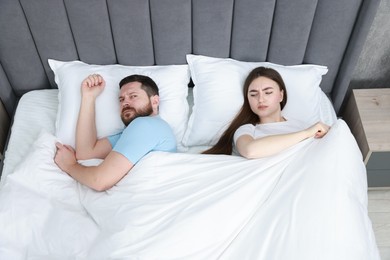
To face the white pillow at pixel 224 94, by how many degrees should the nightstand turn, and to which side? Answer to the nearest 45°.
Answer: approximately 45° to its right

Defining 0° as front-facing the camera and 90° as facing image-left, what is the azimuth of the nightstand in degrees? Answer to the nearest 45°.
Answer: approximately 0°

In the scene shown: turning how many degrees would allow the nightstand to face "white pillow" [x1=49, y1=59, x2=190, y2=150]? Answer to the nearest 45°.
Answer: approximately 45° to its right

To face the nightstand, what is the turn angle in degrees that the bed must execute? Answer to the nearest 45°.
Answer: approximately 90° to its left

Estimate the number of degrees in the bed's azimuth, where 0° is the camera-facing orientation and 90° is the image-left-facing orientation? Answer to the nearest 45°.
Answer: approximately 0°

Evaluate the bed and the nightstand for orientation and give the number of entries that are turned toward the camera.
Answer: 2
